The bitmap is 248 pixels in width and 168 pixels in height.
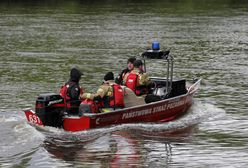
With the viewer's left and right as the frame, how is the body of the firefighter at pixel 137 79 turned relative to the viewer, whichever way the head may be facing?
facing away from the viewer and to the right of the viewer

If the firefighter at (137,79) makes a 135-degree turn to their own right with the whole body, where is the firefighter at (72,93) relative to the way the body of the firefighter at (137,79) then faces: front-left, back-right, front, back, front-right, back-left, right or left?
front-right

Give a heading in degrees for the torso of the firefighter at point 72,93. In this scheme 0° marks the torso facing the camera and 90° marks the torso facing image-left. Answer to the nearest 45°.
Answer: approximately 225°

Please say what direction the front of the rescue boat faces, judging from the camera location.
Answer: facing away from the viewer and to the right of the viewer

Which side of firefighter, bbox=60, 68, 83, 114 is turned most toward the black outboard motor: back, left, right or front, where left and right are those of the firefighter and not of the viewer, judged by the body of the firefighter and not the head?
back

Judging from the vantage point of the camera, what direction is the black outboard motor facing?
facing away from the viewer and to the right of the viewer

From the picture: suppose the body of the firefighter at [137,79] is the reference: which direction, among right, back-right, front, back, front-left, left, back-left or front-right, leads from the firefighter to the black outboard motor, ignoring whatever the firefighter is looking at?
back
